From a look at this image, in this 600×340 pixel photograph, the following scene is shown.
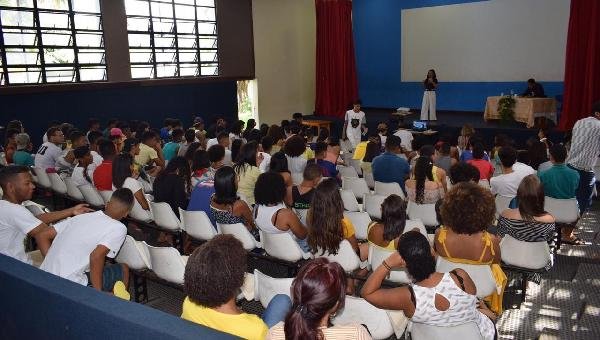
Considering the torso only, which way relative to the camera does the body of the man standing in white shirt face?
toward the camera

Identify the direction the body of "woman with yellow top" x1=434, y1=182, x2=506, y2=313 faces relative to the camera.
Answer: away from the camera

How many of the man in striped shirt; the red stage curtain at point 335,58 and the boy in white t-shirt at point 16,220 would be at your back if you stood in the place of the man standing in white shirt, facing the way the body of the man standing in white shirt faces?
1

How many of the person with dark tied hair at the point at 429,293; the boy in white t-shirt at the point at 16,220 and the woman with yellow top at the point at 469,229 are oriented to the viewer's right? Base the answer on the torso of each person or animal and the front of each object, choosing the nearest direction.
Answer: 1

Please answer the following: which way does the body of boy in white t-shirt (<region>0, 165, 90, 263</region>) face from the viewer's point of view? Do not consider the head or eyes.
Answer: to the viewer's right

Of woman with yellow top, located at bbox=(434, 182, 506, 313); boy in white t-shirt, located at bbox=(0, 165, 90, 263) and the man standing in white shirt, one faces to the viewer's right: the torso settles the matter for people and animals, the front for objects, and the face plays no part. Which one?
the boy in white t-shirt

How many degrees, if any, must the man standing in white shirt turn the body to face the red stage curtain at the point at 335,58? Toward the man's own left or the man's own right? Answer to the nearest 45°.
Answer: approximately 180°

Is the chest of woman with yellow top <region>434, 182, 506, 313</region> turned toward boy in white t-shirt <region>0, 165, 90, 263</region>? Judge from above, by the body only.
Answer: no

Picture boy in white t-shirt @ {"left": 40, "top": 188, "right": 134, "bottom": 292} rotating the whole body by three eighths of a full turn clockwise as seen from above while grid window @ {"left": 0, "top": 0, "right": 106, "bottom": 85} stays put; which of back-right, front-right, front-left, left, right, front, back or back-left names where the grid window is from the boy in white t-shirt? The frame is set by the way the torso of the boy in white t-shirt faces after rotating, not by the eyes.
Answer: back

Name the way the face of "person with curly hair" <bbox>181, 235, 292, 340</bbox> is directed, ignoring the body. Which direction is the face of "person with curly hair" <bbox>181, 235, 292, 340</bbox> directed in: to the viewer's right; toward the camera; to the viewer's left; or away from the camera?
away from the camera

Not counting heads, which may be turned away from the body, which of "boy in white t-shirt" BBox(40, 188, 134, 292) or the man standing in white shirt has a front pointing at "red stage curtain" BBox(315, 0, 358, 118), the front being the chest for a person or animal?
the boy in white t-shirt

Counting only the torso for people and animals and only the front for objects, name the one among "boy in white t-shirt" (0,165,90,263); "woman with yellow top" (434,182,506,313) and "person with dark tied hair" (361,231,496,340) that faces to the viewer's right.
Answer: the boy in white t-shirt

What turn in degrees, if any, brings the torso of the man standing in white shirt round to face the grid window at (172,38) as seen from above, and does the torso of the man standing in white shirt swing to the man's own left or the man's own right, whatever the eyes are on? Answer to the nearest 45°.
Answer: approximately 90° to the man's own right

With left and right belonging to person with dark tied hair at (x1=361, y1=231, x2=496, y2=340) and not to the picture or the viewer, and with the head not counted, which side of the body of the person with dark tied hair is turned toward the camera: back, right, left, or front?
back

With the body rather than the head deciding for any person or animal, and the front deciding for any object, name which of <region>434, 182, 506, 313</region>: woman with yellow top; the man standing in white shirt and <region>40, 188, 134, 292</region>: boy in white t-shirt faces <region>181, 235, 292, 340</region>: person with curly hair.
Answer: the man standing in white shirt

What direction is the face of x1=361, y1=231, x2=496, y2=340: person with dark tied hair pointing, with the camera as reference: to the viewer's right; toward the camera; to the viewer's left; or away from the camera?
away from the camera

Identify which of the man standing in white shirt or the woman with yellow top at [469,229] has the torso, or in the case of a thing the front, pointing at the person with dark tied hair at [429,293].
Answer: the man standing in white shirt

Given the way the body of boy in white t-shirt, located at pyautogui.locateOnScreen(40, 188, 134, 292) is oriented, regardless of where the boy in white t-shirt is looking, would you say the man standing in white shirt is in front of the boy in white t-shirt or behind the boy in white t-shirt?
in front

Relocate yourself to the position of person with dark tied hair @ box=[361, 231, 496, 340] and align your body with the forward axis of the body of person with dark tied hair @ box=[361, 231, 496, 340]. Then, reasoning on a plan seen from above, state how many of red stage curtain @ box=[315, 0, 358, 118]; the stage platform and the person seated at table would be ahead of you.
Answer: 3

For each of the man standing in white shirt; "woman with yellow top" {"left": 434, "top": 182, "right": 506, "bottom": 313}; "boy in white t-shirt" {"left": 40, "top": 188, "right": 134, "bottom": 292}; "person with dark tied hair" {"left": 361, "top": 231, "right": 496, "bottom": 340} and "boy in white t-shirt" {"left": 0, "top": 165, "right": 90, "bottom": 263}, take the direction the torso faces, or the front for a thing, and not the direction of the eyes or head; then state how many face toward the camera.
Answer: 1

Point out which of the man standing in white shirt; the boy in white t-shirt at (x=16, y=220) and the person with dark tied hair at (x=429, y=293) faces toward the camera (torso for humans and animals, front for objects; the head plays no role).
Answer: the man standing in white shirt
